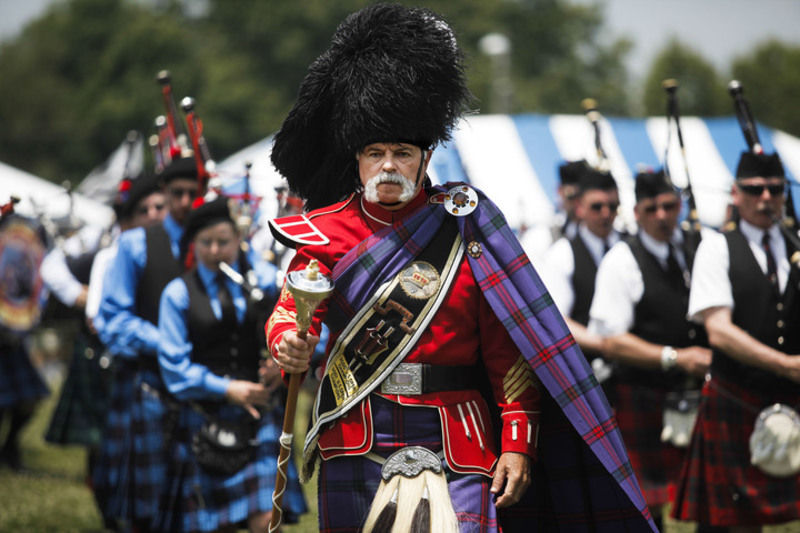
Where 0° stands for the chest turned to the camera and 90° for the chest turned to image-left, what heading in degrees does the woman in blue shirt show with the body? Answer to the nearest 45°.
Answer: approximately 0°

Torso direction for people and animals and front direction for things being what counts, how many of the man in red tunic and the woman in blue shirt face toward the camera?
2

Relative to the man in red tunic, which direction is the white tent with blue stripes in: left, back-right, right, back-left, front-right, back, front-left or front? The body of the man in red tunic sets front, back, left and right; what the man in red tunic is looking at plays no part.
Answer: back

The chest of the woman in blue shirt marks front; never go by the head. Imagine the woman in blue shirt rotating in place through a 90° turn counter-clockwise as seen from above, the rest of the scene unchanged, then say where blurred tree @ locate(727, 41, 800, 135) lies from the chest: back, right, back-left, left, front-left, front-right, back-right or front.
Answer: front-left

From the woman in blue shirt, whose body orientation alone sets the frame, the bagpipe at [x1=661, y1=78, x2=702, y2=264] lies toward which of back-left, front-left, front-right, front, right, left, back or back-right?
left

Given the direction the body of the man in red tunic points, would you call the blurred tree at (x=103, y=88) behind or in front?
behind

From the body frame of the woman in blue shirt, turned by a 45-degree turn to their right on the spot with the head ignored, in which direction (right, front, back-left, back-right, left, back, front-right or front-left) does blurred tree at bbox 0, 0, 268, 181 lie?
back-right

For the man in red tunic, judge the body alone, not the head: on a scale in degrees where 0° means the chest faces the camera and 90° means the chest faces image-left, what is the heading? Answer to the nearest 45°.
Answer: approximately 0°
